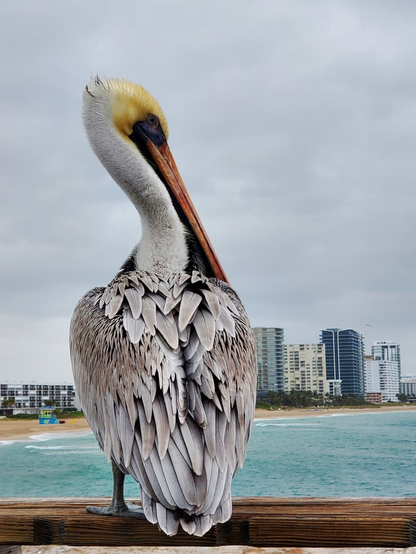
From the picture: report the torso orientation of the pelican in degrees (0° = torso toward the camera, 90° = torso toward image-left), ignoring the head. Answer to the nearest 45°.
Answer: approximately 180°
